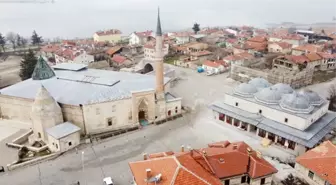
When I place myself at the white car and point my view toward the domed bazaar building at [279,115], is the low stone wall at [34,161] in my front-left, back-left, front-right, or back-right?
back-left

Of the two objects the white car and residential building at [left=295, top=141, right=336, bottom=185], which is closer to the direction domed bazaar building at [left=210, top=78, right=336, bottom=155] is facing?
the white car

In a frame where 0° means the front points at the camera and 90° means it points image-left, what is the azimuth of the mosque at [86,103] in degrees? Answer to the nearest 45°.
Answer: approximately 315°

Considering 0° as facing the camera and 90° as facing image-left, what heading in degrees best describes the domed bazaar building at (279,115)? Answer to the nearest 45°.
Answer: approximately 45°

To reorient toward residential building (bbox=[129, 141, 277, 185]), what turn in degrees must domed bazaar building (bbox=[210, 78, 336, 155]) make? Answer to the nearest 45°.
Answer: approximately 45° to its left
